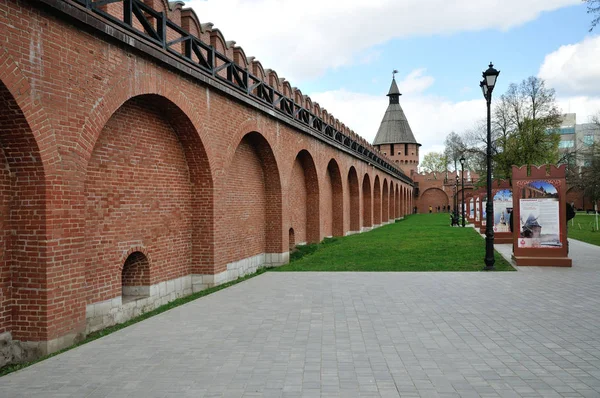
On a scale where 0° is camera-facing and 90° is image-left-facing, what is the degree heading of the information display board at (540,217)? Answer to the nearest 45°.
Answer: approximately 0°

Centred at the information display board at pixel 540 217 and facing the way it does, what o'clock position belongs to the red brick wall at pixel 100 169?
The red brick wall is roughly at 1 o'clock from the information display board.
